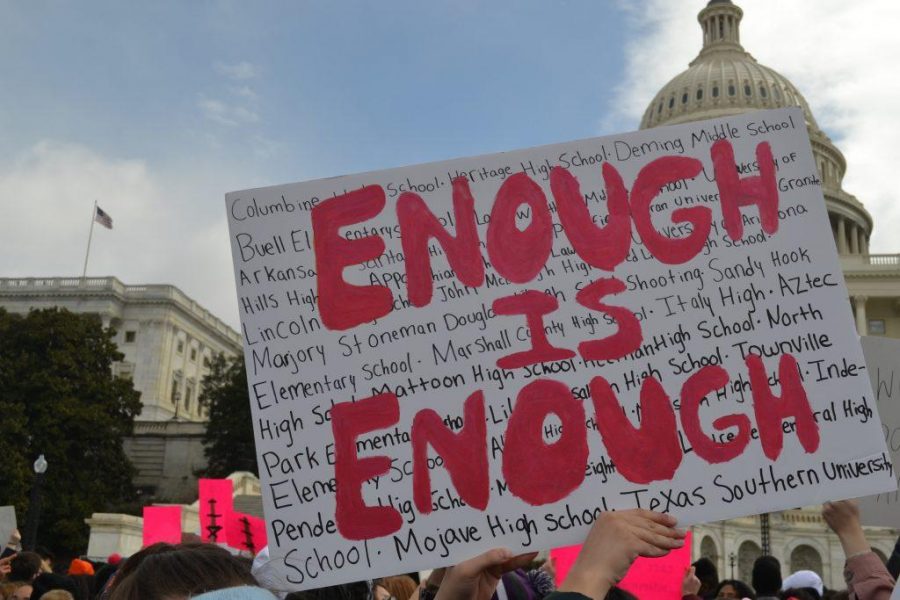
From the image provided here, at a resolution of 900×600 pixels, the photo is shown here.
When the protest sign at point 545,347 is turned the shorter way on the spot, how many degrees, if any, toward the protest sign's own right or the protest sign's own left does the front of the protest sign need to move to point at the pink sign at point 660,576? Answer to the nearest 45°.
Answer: approximately 180°

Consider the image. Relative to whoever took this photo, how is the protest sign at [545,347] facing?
facing the viewer
